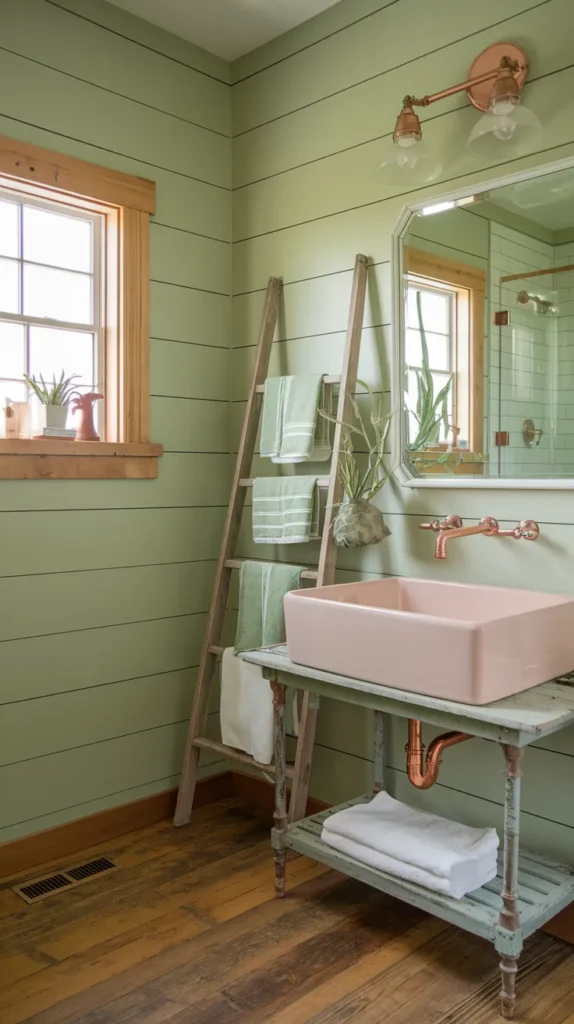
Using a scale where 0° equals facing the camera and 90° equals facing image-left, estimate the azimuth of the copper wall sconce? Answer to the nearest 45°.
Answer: approximately 45°

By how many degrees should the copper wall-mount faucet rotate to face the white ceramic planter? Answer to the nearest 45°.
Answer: approximately 45° to its right

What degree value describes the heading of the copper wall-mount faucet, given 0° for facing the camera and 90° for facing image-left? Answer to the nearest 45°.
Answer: approximately 45°

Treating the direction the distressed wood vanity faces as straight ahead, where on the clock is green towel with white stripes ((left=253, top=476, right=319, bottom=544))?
The green towel with white stripes is roughly at 3 o'clock from the distressed wood vanity.

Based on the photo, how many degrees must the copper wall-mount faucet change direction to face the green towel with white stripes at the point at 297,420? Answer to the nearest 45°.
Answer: approximately 90° to its right
